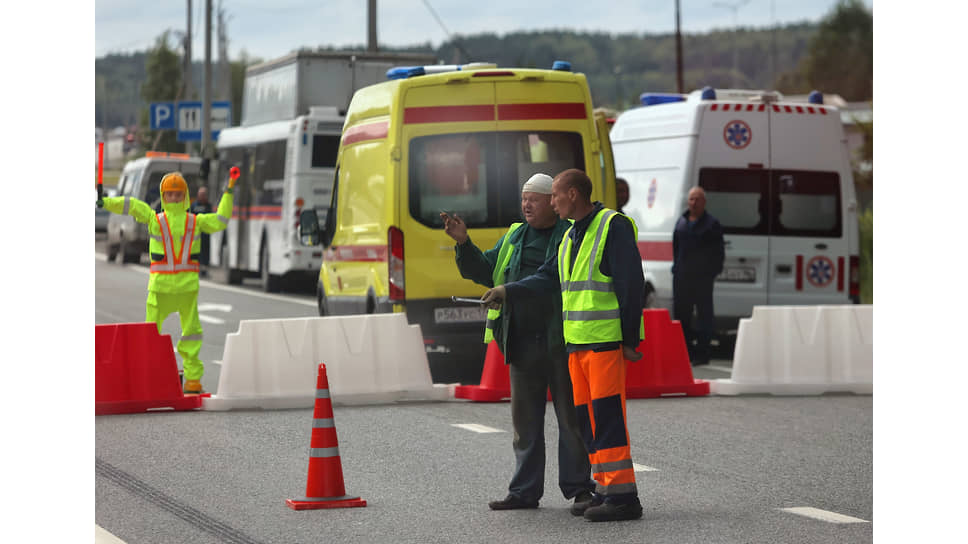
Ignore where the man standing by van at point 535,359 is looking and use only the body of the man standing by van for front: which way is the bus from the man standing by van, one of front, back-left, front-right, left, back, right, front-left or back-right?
back-right

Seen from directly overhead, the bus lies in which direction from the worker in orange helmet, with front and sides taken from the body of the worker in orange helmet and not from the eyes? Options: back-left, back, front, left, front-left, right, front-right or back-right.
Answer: back

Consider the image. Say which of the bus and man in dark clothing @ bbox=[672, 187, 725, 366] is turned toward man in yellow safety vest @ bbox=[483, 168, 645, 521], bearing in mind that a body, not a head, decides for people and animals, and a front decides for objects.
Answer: the man in dark clothing

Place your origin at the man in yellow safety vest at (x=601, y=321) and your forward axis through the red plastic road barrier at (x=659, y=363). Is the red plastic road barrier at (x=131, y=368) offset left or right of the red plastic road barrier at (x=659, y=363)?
left

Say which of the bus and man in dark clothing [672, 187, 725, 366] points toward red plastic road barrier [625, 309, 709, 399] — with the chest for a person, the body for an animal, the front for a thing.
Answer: the man in dark clothing
